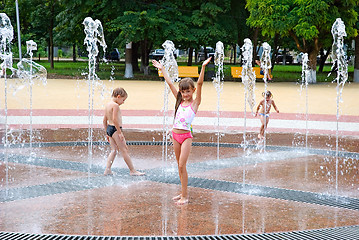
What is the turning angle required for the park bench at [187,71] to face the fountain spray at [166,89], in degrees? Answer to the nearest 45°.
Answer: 0° — it already faces it

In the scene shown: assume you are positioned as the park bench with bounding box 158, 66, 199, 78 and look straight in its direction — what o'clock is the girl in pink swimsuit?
The girl in pink swimsuit is roughly at 12 o'clock from the park bench.

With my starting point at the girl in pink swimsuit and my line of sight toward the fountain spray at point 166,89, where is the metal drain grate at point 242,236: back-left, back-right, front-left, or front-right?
back-right

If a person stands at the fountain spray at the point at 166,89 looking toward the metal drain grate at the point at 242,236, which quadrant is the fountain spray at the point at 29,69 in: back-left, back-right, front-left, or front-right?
back-right

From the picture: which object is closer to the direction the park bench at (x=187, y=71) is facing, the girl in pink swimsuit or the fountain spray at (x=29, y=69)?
the girl in pink swimsuit

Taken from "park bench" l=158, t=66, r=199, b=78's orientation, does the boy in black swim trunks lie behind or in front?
in front

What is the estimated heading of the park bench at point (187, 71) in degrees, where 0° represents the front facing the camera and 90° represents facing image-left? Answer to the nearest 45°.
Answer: approximately 0°

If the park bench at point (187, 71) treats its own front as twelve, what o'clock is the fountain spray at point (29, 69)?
The fountain spray is roughly at 1 o'clock from the park bench.
